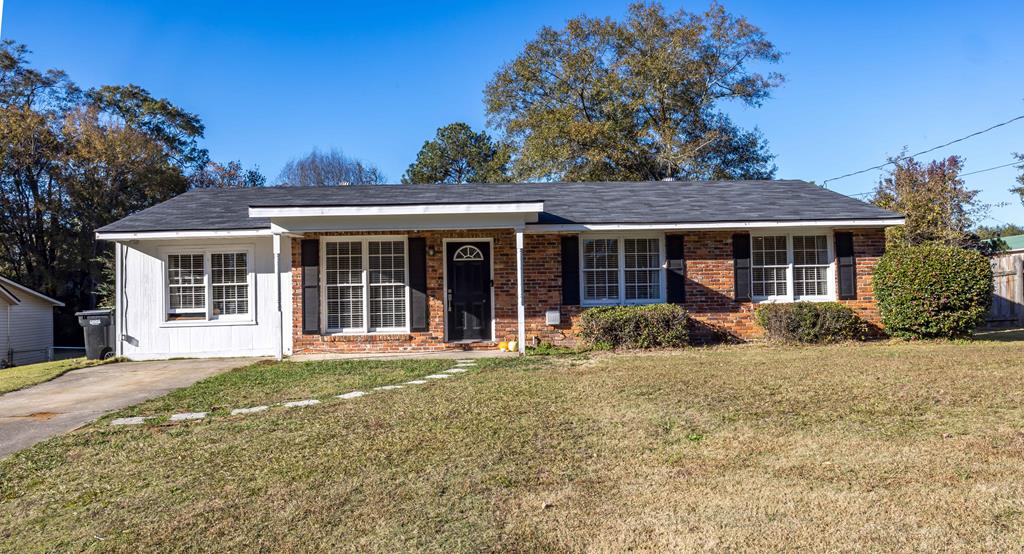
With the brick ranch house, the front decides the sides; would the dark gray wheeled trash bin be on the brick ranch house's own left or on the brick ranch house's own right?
on the brick ranch house's own right

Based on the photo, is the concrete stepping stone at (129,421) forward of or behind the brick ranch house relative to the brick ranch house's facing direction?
forward

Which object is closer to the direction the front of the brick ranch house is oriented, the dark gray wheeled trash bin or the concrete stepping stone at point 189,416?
the concrete stepping stone

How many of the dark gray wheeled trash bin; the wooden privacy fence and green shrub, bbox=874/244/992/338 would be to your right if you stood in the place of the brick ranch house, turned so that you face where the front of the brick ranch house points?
1

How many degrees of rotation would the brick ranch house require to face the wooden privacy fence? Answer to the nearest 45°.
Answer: approximately 90° to its left

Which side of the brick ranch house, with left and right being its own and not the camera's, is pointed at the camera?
front

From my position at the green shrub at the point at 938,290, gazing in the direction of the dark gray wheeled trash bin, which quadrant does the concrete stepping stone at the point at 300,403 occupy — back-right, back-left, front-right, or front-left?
front-left

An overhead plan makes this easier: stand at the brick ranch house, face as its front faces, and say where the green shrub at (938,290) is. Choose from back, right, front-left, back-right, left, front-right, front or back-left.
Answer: left

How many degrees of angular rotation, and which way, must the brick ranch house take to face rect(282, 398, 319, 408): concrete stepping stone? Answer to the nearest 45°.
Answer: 0° — it already faces it

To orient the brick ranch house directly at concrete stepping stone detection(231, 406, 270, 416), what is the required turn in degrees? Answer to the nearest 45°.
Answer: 0° — it already faces it

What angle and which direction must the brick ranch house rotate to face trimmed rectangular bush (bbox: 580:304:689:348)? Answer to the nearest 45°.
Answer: approximately 90° to its left
